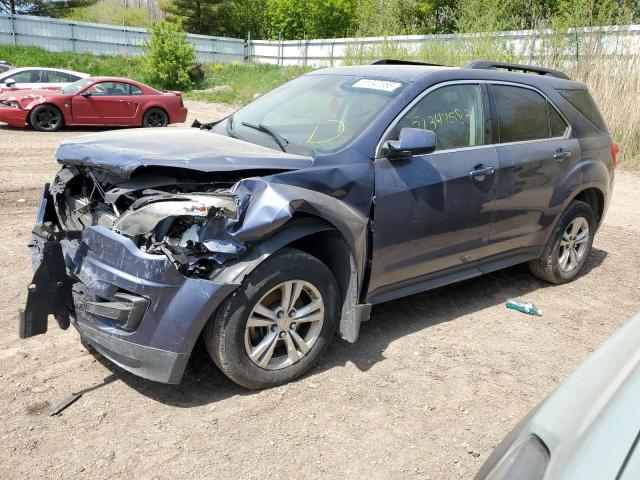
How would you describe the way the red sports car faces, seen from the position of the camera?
facing to the left of the viewer

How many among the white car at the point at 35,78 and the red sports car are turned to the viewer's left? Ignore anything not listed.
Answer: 2

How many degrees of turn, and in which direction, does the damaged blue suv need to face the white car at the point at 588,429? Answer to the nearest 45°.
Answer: approximately 45° to its left

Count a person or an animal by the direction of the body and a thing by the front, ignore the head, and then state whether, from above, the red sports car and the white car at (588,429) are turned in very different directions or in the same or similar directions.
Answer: same or similar directions

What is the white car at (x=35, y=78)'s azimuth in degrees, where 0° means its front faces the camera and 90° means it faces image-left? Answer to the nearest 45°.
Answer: approximately 90°

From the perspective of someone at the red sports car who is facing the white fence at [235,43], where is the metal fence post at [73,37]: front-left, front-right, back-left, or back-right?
front-left

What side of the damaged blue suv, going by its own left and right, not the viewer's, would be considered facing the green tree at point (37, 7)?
right

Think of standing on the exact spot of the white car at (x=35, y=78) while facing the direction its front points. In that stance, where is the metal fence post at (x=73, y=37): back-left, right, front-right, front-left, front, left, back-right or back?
right

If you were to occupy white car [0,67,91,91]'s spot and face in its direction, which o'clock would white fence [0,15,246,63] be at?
The white fence is roughly at 3 o'clock from the white car.

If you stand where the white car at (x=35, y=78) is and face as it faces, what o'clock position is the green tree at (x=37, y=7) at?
The green tree is roughly at 3 o'clock from the white car.

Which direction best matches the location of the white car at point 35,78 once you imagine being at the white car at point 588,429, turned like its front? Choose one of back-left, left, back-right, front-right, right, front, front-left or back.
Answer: right

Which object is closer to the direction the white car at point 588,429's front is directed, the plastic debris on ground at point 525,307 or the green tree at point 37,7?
the green tree

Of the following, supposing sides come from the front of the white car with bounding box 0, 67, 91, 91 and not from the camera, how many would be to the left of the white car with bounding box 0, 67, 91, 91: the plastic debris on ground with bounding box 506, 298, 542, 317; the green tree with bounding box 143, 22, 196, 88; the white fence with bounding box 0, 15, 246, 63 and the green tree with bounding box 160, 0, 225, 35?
1

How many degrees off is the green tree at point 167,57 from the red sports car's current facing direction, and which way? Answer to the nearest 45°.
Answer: approximately 90° to its right

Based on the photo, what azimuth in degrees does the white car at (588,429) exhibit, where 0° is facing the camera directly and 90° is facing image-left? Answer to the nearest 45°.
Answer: approximately 45°

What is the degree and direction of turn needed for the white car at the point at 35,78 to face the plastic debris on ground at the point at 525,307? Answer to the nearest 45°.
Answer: approximately 90° to its left

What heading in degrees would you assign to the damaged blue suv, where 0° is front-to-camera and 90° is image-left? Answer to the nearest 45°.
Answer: approximately 45°
